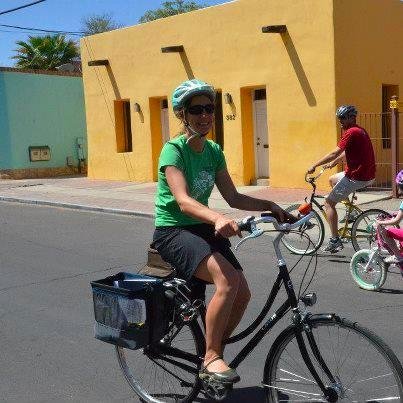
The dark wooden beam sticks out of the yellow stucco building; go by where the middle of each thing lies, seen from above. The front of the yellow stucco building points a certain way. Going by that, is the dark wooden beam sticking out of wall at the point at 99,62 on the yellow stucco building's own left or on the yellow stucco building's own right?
on the yellow stucco building's own right

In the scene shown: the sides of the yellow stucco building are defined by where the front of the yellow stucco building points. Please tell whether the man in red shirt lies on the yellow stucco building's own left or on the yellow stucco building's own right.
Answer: on the yellow stucco building's own left

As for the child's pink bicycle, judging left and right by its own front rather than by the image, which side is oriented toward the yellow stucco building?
right

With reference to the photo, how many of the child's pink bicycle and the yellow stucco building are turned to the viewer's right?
0

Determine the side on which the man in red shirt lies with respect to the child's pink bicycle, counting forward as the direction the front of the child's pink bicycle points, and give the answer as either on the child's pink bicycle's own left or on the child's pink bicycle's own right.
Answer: on the child's pink bicycle's own right

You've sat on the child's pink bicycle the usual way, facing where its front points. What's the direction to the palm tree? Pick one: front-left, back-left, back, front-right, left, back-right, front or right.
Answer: front-right

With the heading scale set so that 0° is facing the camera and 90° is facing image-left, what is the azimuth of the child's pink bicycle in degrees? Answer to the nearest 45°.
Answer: approximately 90°

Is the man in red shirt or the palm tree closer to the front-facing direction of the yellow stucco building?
the man in red shirt

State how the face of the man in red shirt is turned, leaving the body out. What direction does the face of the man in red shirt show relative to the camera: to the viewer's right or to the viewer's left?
to the viewer's left

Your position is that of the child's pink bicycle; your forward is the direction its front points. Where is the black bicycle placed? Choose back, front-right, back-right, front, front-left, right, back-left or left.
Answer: left

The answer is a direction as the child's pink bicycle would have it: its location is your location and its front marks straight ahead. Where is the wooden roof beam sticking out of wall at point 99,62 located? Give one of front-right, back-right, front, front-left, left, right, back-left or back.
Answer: front-right

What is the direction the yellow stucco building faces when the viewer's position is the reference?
facing the viewer and to the left of the viewer
